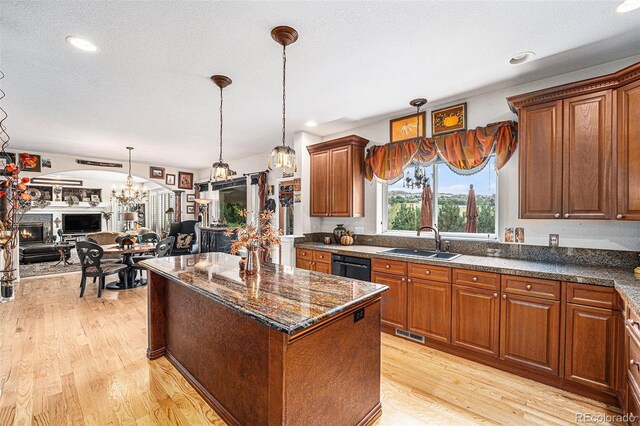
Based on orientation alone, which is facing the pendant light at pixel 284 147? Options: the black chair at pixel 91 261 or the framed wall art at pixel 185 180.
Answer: the framed wall art

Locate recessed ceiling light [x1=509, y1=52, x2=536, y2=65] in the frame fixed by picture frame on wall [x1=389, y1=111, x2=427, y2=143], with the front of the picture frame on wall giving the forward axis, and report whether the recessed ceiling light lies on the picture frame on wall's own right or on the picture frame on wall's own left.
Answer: on the picture frame on wall's own left

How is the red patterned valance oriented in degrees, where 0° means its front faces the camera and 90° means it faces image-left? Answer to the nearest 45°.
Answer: approximately 45°

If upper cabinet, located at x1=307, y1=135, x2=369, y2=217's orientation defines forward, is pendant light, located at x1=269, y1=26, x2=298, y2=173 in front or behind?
in front

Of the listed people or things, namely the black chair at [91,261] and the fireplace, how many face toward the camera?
1

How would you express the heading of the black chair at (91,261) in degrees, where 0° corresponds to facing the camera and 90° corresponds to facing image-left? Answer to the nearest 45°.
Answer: approximately 225°

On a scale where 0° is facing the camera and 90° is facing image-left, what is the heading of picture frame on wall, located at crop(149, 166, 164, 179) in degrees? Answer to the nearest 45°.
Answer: approximately 0°

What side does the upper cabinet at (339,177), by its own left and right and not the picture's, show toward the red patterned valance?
left

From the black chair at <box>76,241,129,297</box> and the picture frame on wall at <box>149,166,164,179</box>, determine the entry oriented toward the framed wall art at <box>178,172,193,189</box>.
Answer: the black chair

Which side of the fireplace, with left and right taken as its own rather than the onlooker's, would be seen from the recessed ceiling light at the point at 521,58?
front

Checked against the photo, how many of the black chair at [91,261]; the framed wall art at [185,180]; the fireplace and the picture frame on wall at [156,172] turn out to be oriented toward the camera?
3

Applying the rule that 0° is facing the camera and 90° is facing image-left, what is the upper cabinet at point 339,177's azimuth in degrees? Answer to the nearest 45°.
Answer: approximately 45°

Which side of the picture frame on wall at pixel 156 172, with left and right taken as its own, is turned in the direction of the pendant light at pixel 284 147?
front

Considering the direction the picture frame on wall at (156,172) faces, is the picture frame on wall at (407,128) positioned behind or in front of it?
in front
